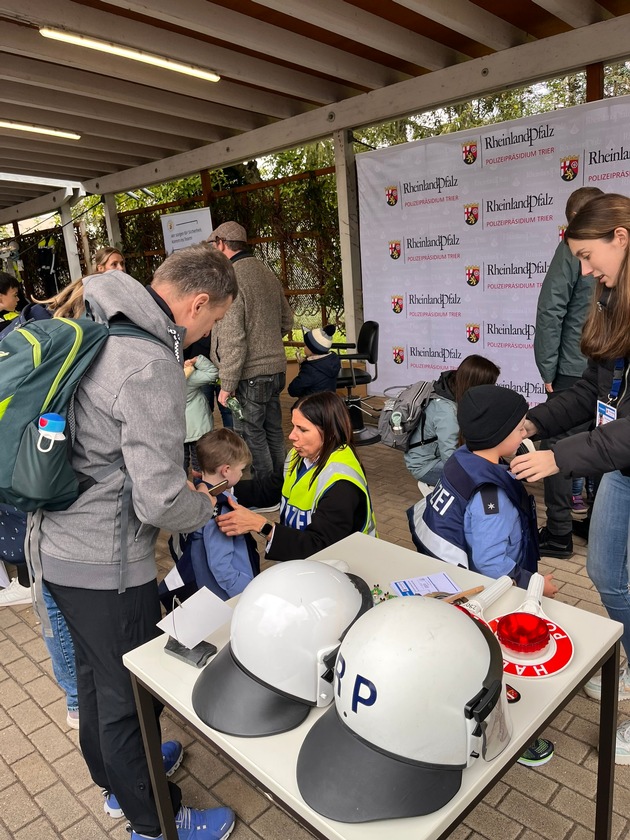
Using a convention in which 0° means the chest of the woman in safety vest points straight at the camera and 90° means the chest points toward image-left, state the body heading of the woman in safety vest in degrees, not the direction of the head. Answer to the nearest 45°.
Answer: approximately 45°

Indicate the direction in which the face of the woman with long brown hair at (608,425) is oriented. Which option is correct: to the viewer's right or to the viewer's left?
to the viewer's left

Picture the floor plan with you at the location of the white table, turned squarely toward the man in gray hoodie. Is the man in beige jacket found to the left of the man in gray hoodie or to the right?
right

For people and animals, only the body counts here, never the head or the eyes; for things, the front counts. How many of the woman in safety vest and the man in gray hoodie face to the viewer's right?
1

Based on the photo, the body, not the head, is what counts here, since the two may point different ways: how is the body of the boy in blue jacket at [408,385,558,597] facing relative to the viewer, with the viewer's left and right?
facing away from the viewer and to the right of the viewer

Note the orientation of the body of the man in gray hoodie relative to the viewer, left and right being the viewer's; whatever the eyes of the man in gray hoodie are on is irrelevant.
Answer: facing to the right of the viewer

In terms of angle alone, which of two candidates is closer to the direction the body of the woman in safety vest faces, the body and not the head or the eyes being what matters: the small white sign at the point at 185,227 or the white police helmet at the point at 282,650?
the white police helmet
